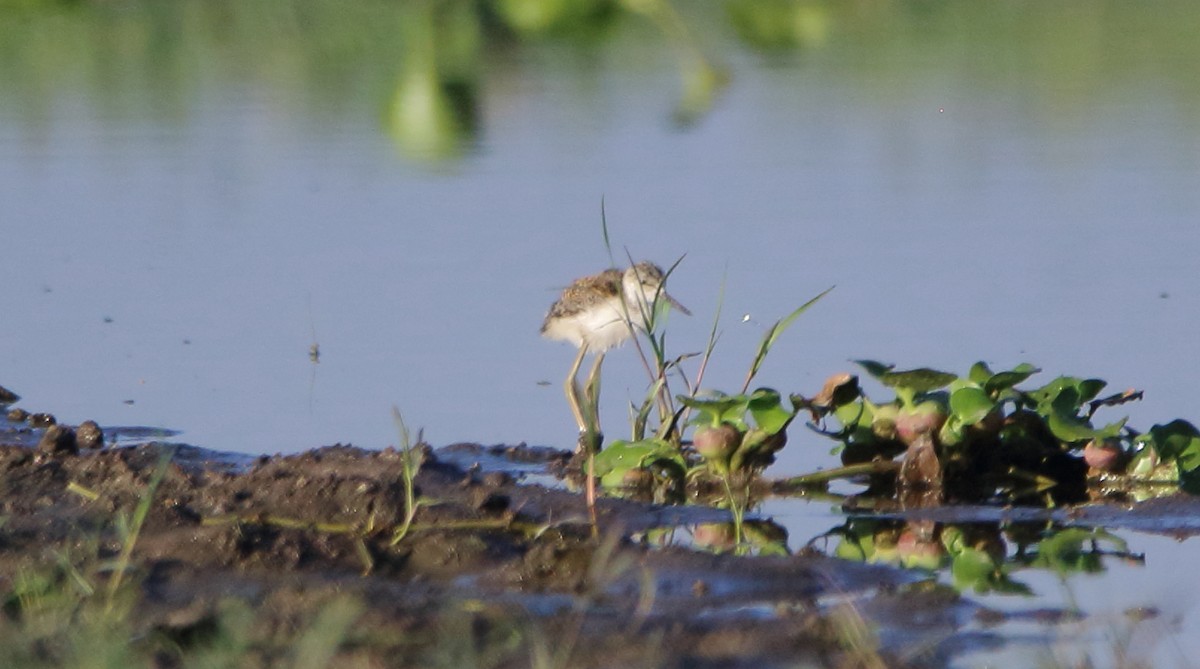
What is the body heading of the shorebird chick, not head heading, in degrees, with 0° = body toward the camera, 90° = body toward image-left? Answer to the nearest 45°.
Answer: approximately 270°
